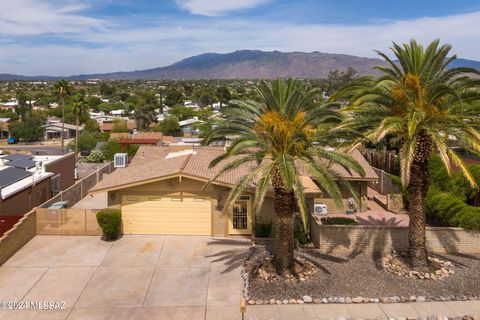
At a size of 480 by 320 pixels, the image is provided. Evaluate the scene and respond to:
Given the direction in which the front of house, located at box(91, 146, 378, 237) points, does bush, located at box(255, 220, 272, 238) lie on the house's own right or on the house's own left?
on the house's own left

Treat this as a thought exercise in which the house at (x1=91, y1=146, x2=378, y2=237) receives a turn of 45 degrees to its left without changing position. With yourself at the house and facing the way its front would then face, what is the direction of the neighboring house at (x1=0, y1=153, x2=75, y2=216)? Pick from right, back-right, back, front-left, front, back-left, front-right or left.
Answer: back

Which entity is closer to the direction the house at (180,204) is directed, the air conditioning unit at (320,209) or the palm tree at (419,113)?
the palm tree

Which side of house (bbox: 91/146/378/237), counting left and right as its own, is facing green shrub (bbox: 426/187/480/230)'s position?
left

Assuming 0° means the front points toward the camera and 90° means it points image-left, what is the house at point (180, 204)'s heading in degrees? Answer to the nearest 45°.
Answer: approximately 0°

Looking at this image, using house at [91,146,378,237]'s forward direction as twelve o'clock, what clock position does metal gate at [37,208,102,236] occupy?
The metal gate is roughly at 3 o'clock from the house.

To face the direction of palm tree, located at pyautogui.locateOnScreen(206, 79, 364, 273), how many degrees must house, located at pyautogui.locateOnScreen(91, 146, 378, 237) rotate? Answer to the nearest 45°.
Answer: approximately 45° to its left

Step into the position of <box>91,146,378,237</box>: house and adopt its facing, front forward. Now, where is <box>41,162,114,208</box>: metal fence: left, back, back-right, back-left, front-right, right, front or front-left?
back-right
